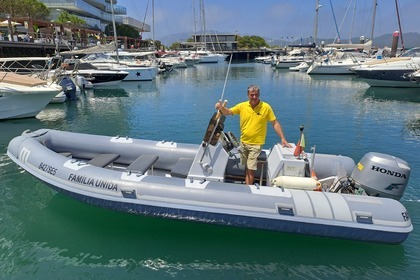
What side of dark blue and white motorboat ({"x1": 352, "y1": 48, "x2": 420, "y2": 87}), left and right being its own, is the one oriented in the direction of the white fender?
left

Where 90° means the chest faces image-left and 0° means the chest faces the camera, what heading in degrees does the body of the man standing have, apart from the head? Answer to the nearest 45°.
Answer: approximately 0°

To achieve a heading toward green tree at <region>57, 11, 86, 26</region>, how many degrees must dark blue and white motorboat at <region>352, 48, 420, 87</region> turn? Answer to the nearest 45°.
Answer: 0° — it already faces it

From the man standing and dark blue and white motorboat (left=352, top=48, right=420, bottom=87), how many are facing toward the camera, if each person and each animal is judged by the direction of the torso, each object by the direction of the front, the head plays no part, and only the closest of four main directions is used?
1

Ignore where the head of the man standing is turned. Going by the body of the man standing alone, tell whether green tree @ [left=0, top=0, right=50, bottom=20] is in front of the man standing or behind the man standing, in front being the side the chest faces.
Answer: behind

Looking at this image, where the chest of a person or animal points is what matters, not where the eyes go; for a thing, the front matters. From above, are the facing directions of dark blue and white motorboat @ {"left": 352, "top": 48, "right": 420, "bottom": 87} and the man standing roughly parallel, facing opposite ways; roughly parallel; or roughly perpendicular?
roughly perpendicular

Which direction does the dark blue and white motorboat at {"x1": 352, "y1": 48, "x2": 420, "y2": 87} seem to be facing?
to the viewer's left

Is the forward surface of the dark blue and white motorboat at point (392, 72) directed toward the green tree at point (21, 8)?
yes
